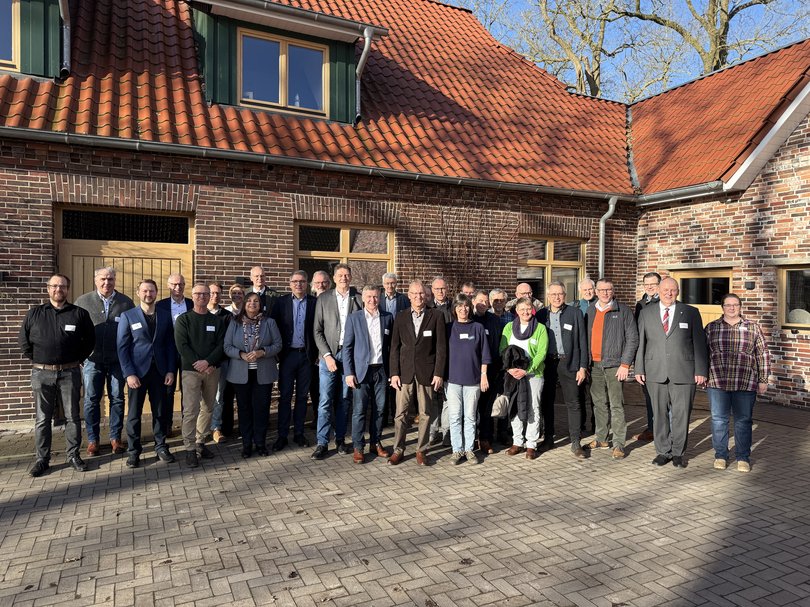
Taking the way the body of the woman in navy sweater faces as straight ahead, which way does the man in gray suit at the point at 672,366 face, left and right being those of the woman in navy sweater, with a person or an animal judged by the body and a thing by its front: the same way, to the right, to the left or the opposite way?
the same way

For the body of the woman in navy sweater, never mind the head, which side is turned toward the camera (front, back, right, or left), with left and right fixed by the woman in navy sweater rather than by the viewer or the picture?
front

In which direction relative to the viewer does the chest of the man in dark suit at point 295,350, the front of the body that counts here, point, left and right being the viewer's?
facing the viewer

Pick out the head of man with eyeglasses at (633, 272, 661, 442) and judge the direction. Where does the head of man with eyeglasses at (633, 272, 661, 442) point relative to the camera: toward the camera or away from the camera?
toward the camera

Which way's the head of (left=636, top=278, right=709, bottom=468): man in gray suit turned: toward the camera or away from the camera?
toward the camera

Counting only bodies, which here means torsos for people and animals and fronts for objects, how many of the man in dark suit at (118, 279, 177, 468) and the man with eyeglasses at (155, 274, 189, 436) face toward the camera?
2

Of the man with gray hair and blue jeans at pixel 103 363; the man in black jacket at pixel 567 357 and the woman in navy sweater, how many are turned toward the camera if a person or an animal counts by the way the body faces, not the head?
3

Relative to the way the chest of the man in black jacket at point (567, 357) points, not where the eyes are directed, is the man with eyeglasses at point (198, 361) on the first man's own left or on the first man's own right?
on the first man's own right

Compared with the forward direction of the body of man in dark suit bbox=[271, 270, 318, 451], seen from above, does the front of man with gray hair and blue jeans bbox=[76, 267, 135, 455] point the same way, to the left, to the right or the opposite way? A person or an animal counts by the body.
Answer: the same way

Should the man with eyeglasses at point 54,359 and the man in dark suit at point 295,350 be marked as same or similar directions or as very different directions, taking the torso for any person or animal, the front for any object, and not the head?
same or similar directions

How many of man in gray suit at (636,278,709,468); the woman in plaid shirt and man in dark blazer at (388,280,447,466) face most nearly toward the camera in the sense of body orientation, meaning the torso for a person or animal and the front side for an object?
3

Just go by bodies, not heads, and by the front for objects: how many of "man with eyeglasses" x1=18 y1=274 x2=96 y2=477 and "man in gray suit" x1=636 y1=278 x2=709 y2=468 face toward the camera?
2

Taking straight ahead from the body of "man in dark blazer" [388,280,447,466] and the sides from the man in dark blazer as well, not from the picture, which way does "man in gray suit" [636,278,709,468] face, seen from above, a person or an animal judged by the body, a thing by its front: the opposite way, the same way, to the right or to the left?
the same way

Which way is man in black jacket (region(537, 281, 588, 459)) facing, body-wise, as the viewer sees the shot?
toward the camera

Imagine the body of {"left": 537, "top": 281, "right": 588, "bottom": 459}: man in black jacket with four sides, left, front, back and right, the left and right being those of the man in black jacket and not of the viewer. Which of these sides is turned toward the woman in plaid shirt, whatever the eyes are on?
left

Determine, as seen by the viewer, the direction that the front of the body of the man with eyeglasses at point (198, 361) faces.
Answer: toward the camera

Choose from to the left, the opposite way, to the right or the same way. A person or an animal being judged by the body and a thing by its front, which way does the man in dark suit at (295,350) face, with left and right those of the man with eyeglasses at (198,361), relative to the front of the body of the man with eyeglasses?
the same way
